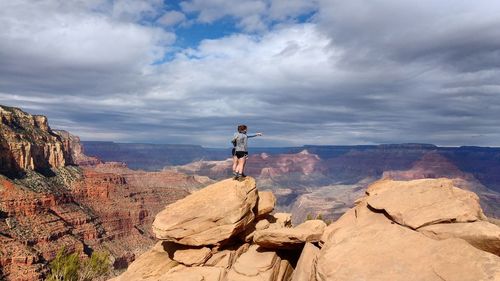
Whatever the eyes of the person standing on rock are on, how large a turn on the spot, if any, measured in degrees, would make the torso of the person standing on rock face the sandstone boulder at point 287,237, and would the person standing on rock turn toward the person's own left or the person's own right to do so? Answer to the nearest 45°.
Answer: approximately 90° to the person's own right

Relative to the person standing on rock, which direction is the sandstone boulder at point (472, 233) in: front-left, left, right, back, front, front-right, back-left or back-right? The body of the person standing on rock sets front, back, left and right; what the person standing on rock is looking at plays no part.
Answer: right

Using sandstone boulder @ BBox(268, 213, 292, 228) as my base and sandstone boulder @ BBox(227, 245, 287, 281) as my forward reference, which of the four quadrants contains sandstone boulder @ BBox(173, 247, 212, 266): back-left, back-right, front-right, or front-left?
front-right

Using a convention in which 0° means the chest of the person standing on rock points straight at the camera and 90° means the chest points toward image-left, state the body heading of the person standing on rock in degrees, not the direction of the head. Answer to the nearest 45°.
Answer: approximately 225°
